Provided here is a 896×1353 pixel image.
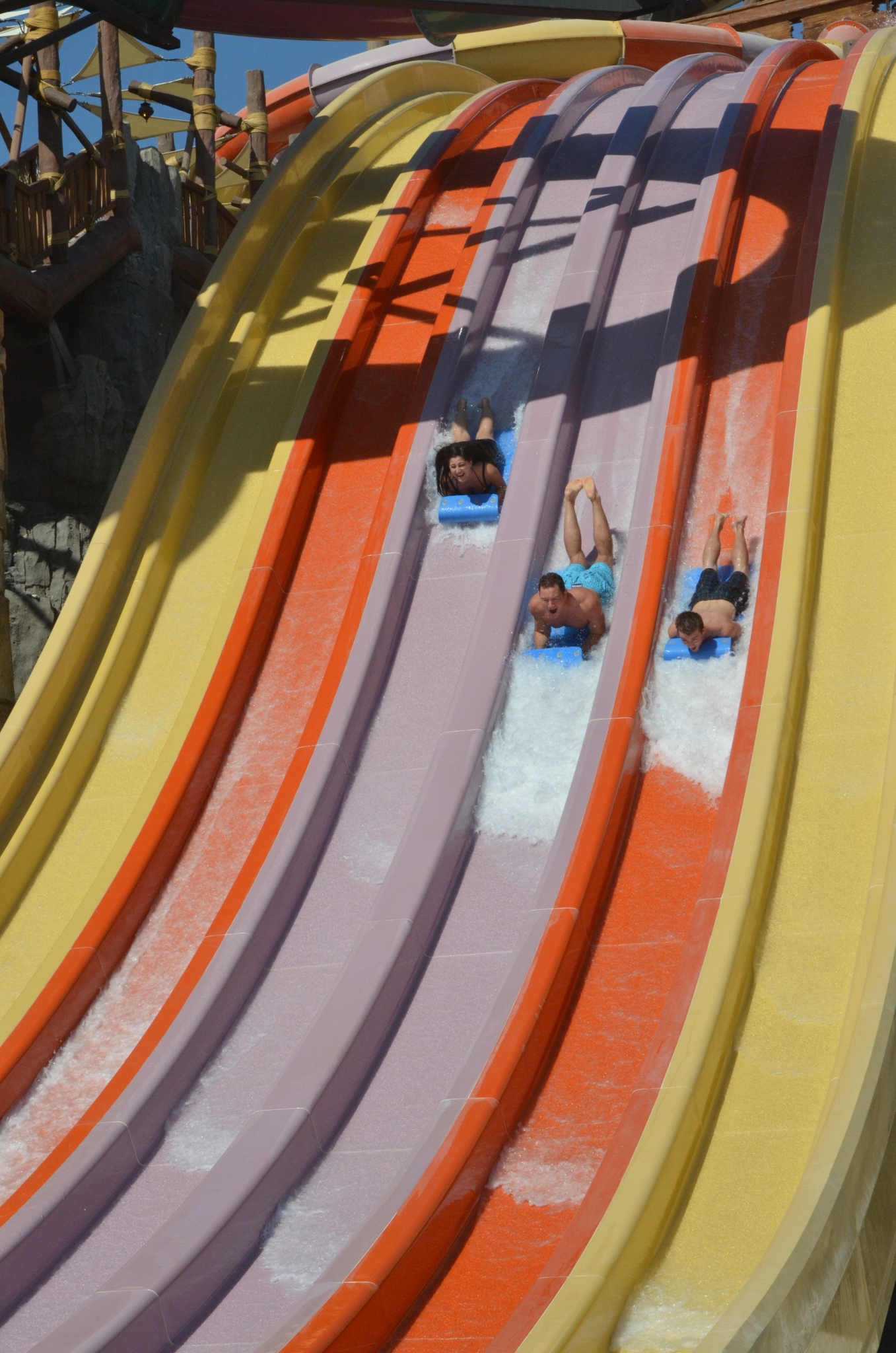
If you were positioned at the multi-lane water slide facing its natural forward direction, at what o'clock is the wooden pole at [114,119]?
The wooden pole is roughly at 4 o'clock from the multi-lane water slide.

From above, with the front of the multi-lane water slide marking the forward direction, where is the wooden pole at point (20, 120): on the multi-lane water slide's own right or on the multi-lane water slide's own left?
on the multi-lane water slide's own right

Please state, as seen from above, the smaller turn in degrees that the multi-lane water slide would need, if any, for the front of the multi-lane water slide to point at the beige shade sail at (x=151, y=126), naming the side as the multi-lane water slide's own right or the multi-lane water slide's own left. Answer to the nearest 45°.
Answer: approximately 135° to the multi-lane water slide's own right

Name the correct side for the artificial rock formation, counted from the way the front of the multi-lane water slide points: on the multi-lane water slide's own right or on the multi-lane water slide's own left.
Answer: on the multi-lane water slide's own right

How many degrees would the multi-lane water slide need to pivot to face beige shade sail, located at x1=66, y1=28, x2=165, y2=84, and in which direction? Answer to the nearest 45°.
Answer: approximately 135° to its right

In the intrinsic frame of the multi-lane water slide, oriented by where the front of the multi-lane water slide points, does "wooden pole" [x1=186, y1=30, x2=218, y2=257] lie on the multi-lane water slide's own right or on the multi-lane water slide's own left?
on the multi-lane water slide's own right

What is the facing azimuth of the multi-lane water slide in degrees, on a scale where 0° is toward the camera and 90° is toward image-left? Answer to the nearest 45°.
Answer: approximately 45°

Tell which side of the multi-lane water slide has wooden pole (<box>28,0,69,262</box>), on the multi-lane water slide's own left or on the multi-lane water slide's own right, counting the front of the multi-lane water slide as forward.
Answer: on the multi-lane water slide's own right
